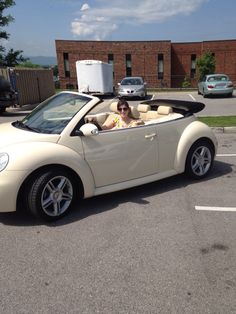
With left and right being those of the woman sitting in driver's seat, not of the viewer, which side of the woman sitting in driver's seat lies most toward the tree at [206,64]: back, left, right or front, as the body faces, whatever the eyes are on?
back

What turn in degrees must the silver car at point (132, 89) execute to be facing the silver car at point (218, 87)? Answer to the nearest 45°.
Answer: approximately 90° to its left

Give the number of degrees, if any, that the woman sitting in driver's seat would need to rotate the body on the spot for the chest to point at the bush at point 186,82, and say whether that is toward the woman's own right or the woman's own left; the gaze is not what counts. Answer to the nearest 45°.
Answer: approximately 180°

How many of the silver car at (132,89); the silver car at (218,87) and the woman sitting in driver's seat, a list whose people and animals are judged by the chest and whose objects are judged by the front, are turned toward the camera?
2

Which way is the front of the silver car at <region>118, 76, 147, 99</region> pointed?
toward the camera

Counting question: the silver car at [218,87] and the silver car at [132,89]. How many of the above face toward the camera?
1
